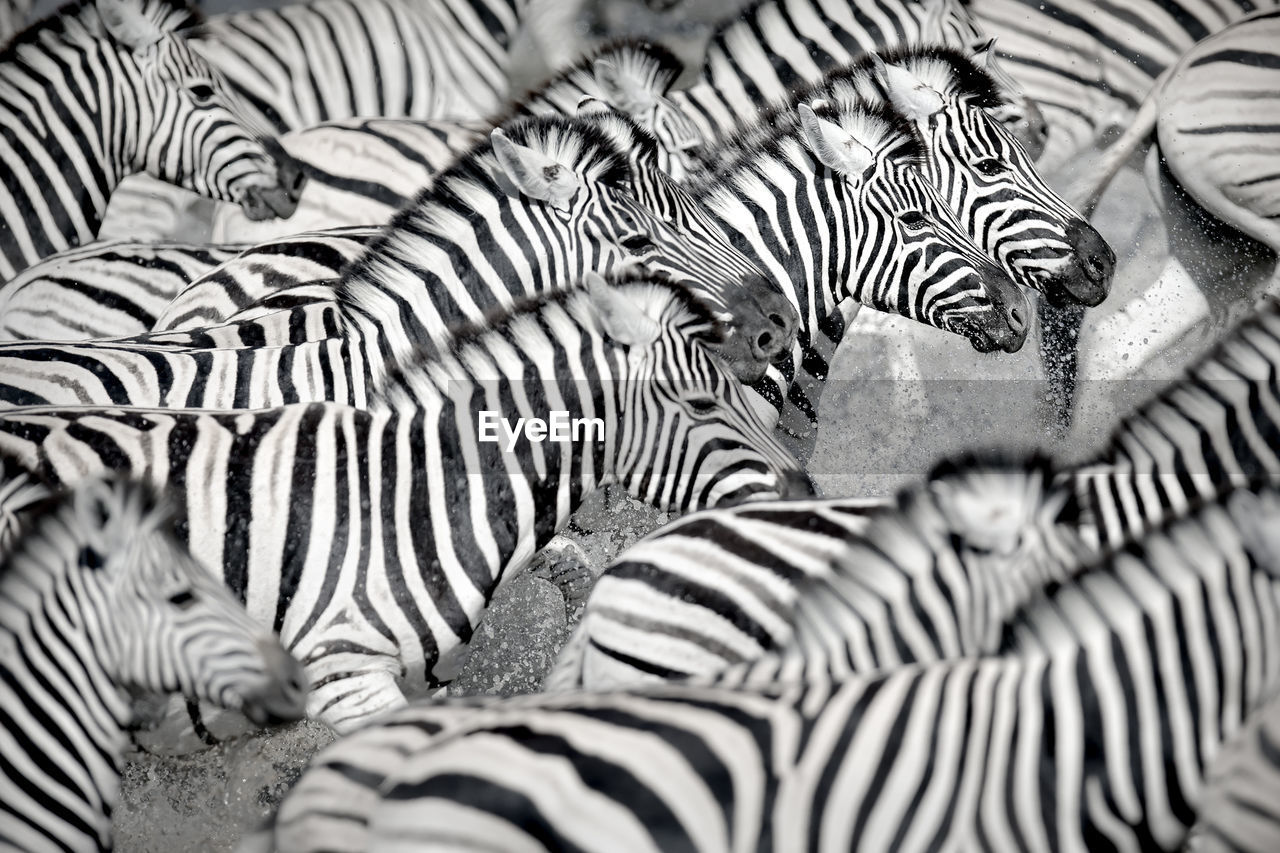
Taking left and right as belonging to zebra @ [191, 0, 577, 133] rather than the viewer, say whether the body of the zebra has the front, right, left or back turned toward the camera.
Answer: right

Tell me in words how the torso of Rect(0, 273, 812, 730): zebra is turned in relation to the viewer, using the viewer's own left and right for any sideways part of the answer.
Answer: facing to the right of the viewer

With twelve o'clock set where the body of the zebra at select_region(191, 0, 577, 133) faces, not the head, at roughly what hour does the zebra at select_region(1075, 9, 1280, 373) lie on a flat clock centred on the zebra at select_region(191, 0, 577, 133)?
the zebra at select_region(1075, 9, 1280, 373) is roughly at 1 o'clock from the zebra at select_region(191, 0, 577, 133).

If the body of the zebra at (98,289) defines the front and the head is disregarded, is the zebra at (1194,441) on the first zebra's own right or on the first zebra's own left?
on the first zebra's own right

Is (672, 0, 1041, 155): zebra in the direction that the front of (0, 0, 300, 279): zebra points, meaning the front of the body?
yes

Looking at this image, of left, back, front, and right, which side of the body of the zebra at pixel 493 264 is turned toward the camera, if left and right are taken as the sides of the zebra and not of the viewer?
right

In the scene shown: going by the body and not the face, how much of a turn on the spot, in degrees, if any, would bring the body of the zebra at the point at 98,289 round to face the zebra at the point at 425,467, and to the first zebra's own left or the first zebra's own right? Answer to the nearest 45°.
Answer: approximately 45° to the first zebra's own right

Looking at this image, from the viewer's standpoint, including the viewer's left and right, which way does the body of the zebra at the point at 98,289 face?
facing to the right of the viewer
